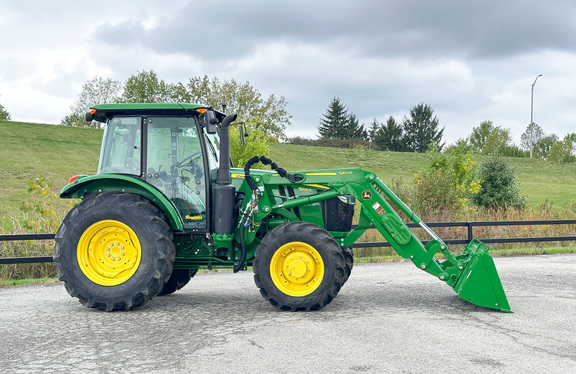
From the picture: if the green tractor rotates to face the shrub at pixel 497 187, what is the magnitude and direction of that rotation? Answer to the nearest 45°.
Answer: approximately 45° to its left

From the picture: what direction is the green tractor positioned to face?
to the viewer's right

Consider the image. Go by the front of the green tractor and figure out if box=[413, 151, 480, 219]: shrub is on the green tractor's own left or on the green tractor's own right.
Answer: on the green tractor's own left
